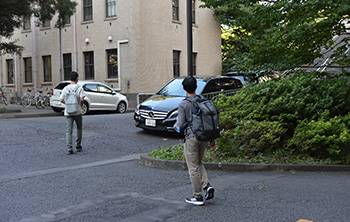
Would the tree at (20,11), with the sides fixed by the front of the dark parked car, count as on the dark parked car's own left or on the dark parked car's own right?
on the dark parked car's own right

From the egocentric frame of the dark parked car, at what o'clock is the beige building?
The beige building is roughly at 4 o'clock from the dark parked car.

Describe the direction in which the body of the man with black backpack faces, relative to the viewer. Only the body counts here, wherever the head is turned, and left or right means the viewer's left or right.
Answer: facing away from the viewer and to the left of the viewer

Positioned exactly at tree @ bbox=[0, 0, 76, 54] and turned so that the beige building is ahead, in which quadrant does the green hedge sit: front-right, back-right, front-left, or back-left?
back-right

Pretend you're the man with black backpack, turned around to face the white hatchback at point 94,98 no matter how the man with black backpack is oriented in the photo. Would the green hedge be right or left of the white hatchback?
right

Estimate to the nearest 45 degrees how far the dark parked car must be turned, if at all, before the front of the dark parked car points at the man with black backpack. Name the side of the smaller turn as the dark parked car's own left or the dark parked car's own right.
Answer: approximately 45° to the dark parked car's own left

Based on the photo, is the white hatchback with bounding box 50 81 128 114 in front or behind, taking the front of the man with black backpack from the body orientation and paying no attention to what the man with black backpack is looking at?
in front
